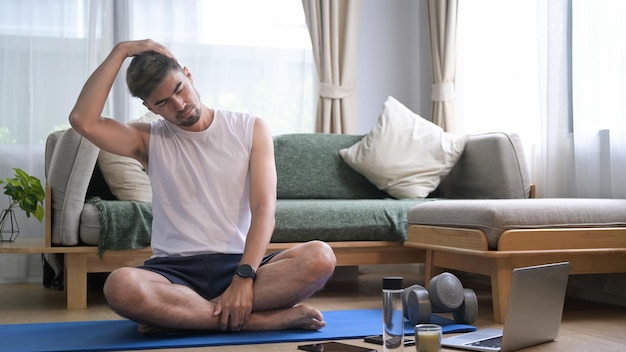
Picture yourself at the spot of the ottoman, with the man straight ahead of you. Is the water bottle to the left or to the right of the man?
left

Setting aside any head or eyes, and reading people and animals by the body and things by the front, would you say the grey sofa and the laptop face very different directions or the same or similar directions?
very different directions

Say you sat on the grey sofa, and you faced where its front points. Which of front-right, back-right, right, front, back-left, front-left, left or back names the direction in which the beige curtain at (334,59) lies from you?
back

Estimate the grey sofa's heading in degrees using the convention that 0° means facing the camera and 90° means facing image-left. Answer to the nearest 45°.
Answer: approximately 0°

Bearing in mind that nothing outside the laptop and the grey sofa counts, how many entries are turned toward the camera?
1

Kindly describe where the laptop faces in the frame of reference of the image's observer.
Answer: facing away from the viewer and to the left of the viewer

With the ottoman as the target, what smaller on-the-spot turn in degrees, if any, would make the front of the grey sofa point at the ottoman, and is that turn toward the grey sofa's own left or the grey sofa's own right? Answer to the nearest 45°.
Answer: approximately 45° to the grey sofa's own left
